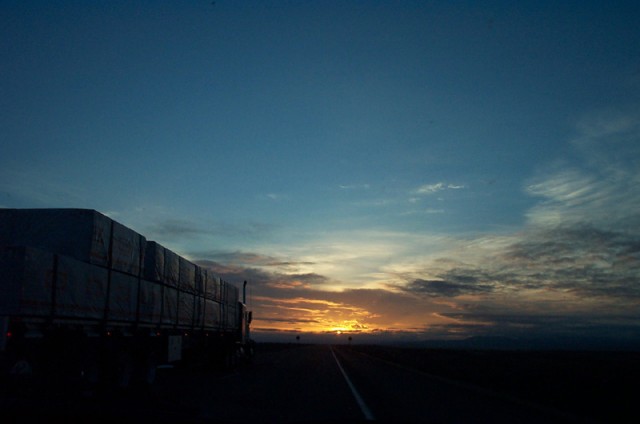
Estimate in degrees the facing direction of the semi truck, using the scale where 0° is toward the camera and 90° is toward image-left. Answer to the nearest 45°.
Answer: approximately 225°
